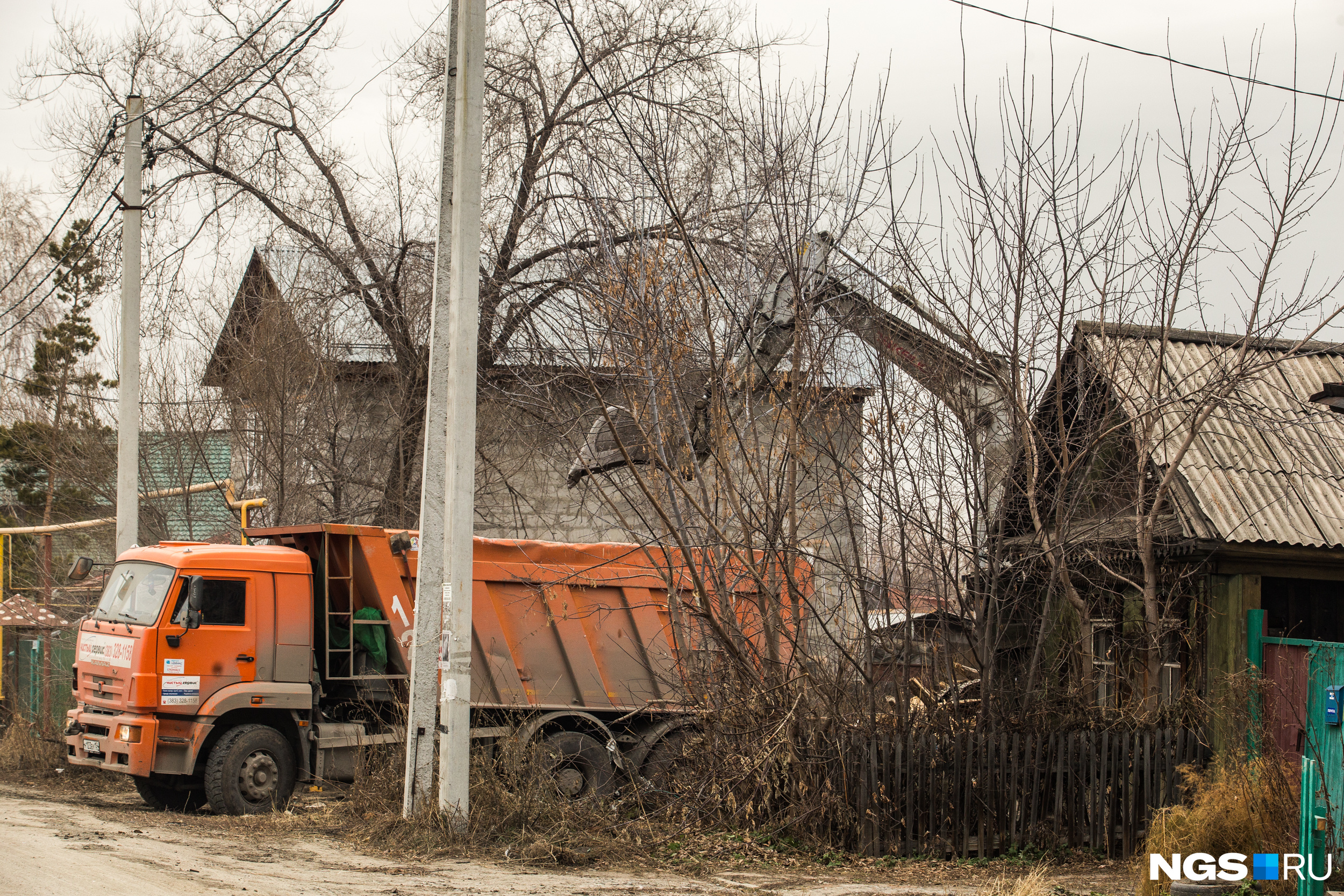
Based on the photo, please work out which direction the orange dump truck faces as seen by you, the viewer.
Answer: facing the viewer and to the left of the viewer

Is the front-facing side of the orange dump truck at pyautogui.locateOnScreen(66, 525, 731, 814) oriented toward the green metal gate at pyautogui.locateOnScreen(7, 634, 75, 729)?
no

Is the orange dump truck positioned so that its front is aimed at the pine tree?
no
